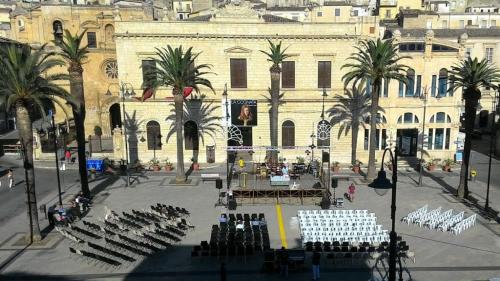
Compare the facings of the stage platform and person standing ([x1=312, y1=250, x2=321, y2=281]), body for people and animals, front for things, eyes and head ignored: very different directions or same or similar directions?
very different directions

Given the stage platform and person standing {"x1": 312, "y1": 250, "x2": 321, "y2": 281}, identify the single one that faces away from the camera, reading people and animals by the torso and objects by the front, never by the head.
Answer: the person standing

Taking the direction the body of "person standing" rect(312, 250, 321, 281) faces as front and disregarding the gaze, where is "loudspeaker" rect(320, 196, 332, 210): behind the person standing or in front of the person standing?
in front

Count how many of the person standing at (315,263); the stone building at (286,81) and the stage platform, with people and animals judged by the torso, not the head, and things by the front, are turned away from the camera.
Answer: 1

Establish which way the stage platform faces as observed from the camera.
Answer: facing the viewer

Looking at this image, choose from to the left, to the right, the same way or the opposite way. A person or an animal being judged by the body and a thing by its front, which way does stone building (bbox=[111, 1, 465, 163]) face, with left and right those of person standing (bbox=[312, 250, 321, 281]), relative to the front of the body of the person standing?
the opposite way

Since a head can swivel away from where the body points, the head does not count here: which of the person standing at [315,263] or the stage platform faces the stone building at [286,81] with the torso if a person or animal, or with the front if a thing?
the person standing

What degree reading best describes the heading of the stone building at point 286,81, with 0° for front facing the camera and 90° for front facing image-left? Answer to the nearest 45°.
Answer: approximately 0°

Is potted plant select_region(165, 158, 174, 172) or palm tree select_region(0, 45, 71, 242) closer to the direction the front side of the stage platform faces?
the palm tree

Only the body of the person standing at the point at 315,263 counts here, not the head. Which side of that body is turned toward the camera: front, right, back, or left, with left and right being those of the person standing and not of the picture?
back

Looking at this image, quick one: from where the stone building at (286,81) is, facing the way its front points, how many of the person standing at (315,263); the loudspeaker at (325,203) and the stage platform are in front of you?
3

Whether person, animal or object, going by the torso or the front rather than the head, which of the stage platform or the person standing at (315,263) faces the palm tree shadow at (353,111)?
the person standing

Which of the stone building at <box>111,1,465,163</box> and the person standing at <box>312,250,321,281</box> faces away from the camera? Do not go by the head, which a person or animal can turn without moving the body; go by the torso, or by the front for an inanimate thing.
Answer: the person standing

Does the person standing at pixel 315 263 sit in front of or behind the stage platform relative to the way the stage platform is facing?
in front

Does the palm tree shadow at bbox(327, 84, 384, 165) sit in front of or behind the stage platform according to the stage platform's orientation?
behind

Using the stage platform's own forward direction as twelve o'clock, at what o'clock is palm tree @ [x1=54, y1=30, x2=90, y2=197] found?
The palm tree is roughly at 3 o'clock from the stage platform.

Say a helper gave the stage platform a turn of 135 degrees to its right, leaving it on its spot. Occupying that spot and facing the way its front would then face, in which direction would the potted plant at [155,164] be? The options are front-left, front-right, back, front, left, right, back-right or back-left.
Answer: front
